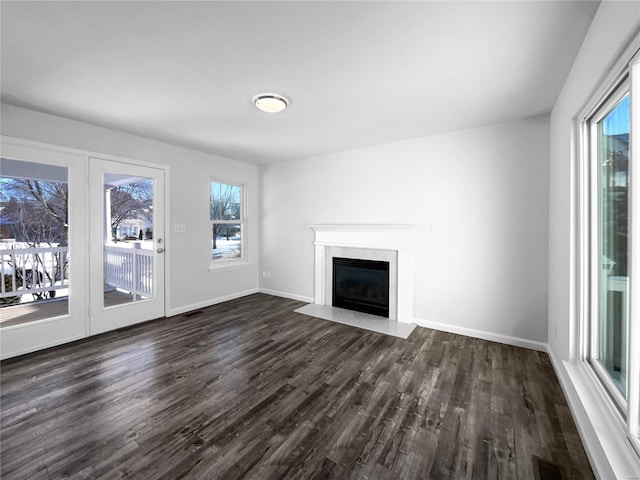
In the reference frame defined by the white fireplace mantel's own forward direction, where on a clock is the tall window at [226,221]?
The tall window is roughly at 2 o'clock from the white fireplace mantel.

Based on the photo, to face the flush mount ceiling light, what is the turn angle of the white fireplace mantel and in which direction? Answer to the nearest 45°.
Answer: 0° — it already faces it

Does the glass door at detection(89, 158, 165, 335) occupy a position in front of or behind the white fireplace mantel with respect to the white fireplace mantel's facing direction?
in front

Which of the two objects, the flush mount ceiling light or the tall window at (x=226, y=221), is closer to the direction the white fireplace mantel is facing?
the flush mount ceiling light

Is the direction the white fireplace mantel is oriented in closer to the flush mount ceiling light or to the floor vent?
the flush mount ceiling light

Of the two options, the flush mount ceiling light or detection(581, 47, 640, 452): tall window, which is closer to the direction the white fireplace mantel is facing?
the flush mount ceiling light

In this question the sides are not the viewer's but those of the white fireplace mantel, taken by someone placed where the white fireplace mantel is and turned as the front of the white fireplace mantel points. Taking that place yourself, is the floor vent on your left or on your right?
on your left

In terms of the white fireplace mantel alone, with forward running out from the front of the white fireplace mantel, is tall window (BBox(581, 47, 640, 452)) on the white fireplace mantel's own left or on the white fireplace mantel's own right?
on the white fireplace mantel's own left

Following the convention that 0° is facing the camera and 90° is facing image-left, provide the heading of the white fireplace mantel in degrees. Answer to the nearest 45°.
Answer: approximately 45°
